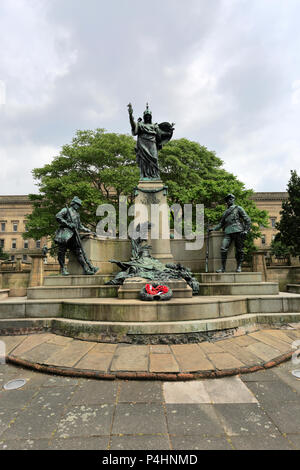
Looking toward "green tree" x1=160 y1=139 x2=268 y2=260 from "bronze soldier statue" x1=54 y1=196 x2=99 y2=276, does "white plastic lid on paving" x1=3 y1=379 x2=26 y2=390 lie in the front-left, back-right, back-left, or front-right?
back-right

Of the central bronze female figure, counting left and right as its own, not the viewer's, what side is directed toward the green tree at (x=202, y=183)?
back

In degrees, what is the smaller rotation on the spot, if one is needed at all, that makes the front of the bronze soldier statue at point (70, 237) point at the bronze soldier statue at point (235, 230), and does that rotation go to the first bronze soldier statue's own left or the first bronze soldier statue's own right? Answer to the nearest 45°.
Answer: approximately 45° to the first bronze soldier statue's own left

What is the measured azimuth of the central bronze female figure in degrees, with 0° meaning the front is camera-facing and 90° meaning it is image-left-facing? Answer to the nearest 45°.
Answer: approximately 0°

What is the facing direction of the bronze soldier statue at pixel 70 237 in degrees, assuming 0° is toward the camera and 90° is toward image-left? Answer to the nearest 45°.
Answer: approximately 315°
